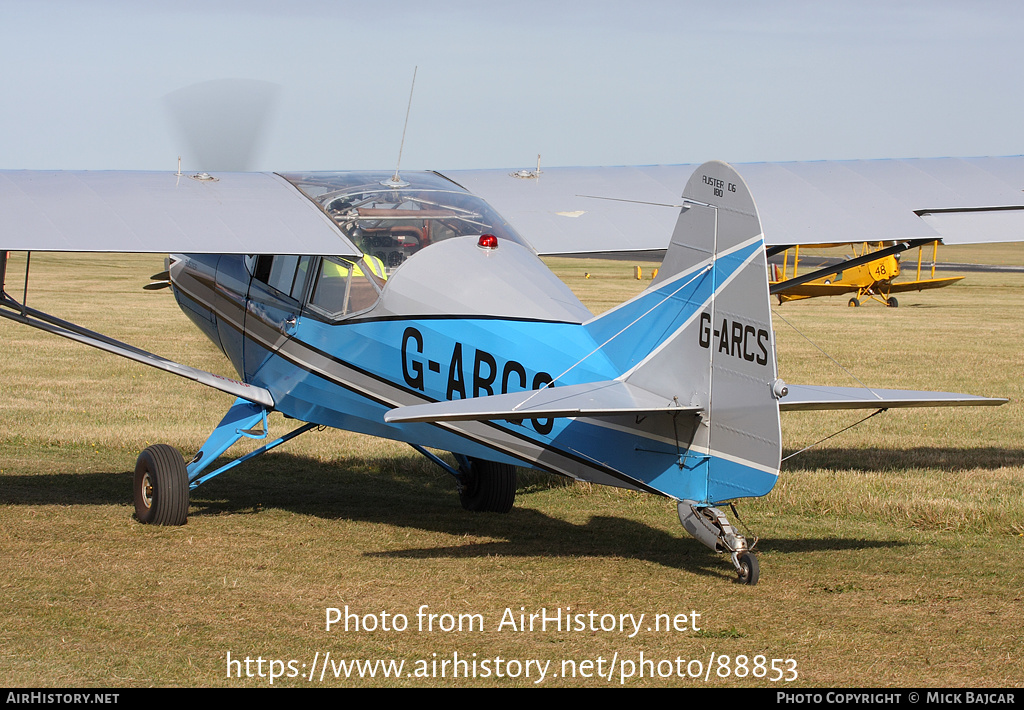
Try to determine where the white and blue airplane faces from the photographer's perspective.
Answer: facing away from the viewer and to the left of the viewer
